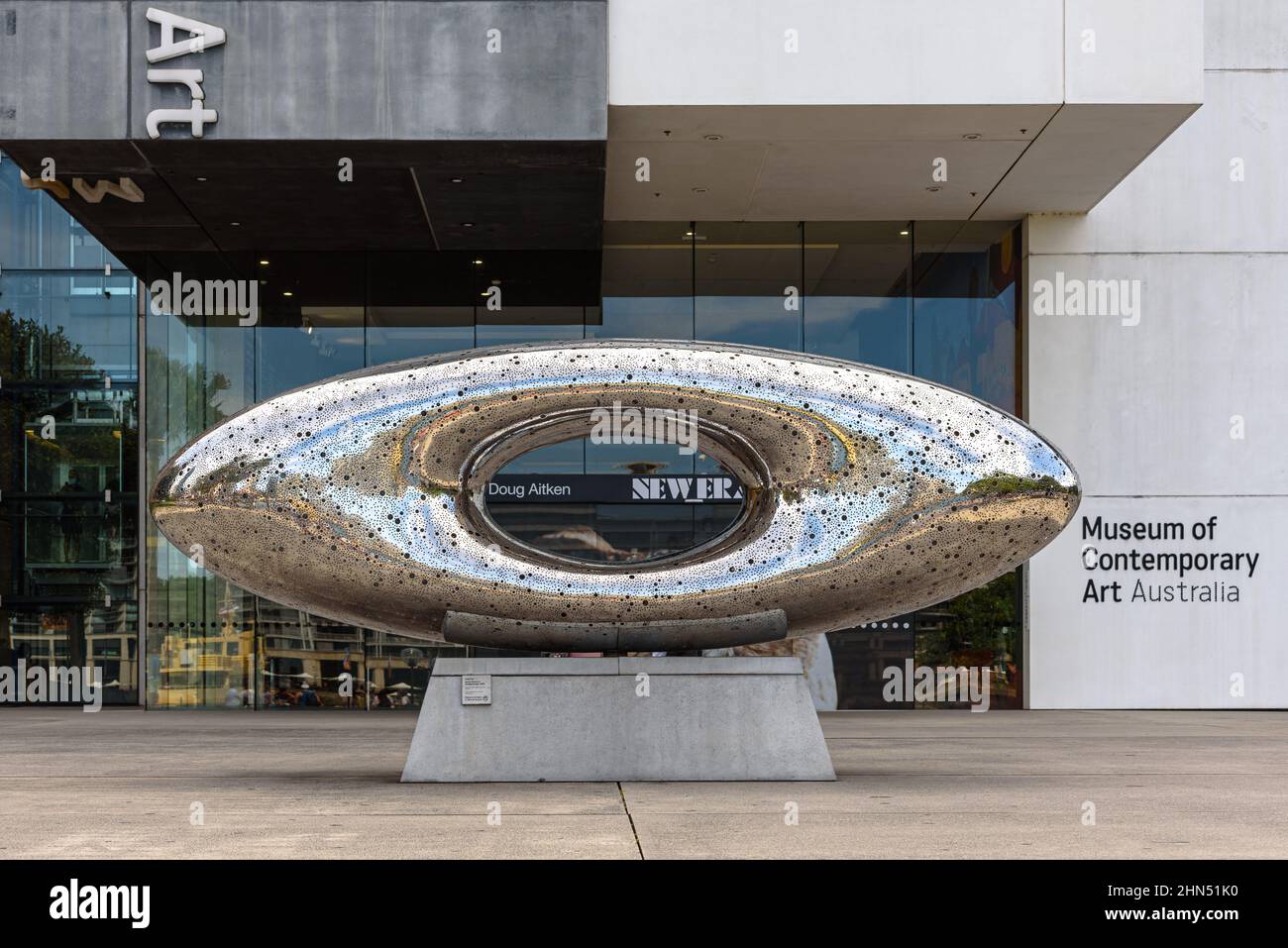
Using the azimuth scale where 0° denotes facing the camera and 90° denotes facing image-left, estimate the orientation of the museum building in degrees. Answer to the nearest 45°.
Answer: approximately 0°

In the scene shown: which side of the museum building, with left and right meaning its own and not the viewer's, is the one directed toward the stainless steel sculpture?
front
